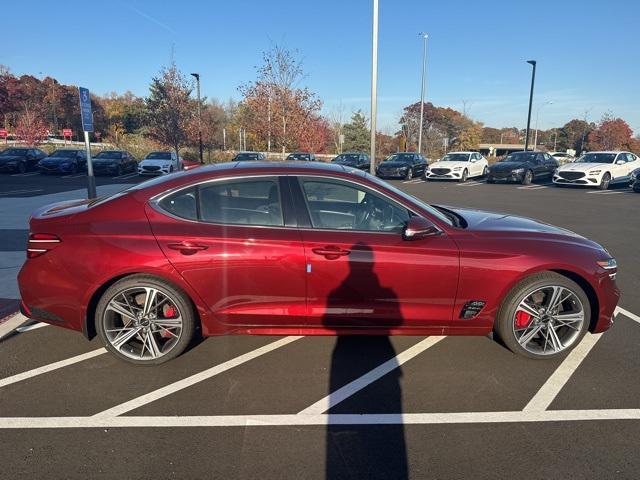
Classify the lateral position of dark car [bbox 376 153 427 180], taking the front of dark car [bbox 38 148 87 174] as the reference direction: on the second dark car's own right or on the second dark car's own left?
on the second dark car's own left

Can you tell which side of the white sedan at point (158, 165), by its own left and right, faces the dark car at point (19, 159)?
right

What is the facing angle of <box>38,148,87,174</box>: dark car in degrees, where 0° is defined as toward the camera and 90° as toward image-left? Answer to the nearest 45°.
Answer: approximately 45°

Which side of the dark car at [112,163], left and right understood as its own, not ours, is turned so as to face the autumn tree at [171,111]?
back

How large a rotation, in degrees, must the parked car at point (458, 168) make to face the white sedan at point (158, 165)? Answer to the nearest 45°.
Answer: approximately 45° to its right

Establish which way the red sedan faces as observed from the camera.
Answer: facing to the right of the viewer

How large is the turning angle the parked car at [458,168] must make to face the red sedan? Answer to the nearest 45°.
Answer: approximately 45° to its left

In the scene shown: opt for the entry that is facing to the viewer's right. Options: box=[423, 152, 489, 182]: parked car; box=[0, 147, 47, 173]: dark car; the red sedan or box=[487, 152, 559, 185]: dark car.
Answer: the red sedan

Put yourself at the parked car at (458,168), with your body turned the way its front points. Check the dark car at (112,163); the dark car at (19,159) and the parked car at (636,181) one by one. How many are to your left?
1

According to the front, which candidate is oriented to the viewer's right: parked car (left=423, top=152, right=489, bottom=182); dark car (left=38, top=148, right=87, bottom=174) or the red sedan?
the red sedan

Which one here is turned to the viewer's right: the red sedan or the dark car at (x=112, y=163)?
the red sedan

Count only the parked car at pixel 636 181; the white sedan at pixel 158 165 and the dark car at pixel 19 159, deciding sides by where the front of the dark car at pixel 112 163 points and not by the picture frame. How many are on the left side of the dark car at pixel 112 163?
2

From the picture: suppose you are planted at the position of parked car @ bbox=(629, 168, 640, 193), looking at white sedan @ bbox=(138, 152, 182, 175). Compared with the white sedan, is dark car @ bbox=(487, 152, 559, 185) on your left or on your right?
right
